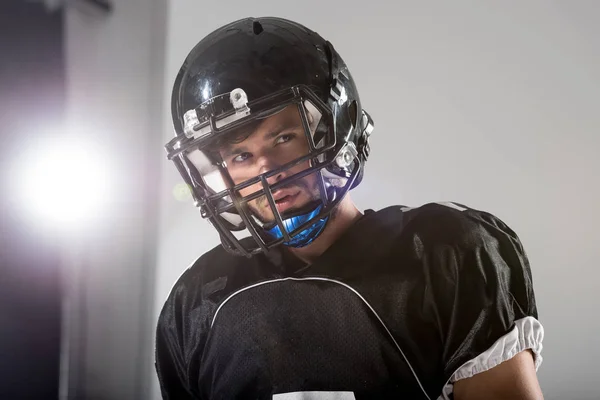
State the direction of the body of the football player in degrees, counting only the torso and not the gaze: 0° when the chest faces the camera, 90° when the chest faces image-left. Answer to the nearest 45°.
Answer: approximately 45°
